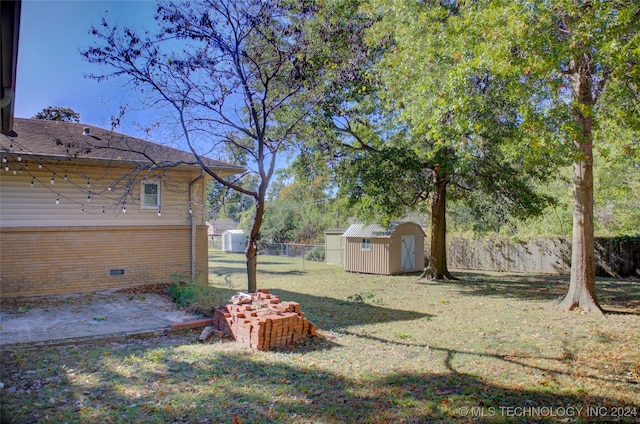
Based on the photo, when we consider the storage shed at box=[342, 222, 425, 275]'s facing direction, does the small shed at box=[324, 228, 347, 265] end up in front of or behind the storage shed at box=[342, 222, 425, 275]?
behind

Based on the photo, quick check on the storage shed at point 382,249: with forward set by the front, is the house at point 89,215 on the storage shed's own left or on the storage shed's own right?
on the storage shed's own right

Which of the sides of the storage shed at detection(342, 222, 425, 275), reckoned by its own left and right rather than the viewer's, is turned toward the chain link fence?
back

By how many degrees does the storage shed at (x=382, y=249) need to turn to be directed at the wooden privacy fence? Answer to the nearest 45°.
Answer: approximately 45° to its left

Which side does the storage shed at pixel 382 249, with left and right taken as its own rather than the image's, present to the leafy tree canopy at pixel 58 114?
back

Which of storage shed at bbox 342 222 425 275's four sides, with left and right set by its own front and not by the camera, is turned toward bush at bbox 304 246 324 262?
back

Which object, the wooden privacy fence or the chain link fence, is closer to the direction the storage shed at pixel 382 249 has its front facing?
the wooden privacy fence

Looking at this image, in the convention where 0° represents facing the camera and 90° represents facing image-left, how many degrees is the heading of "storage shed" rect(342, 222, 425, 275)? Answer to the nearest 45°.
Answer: approximately 315°

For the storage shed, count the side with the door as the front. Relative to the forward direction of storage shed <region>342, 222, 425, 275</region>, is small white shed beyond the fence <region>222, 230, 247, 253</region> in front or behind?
behind

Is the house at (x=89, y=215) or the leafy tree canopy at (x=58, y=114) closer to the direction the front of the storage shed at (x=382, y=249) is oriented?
the house

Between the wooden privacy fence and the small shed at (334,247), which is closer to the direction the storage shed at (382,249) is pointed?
the wooden privacy fence
